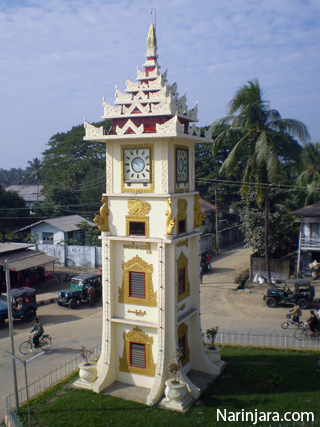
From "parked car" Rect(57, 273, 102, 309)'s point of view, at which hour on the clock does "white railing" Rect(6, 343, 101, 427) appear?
The white railing is roughly at 11 o'clock from the parked car.

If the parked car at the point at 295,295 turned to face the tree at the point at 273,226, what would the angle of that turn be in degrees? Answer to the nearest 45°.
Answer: approximately 90° to its right

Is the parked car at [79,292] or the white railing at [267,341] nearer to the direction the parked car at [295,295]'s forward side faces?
the parked car

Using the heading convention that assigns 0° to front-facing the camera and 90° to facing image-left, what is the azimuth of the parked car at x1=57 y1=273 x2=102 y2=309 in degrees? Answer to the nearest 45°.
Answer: approximately 45°

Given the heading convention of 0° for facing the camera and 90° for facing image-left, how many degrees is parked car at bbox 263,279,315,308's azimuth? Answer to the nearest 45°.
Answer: approximately 90°

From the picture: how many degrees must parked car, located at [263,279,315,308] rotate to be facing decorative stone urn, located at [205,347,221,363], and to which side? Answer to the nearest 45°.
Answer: approximately 90° to its left

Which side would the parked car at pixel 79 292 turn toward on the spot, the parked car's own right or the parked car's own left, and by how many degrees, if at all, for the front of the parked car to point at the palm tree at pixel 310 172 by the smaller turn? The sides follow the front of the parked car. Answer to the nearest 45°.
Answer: approximately 135° to the parked car's own left
